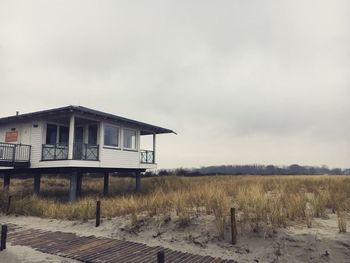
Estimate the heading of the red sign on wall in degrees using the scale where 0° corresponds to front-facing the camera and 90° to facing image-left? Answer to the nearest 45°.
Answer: approximately 0°
